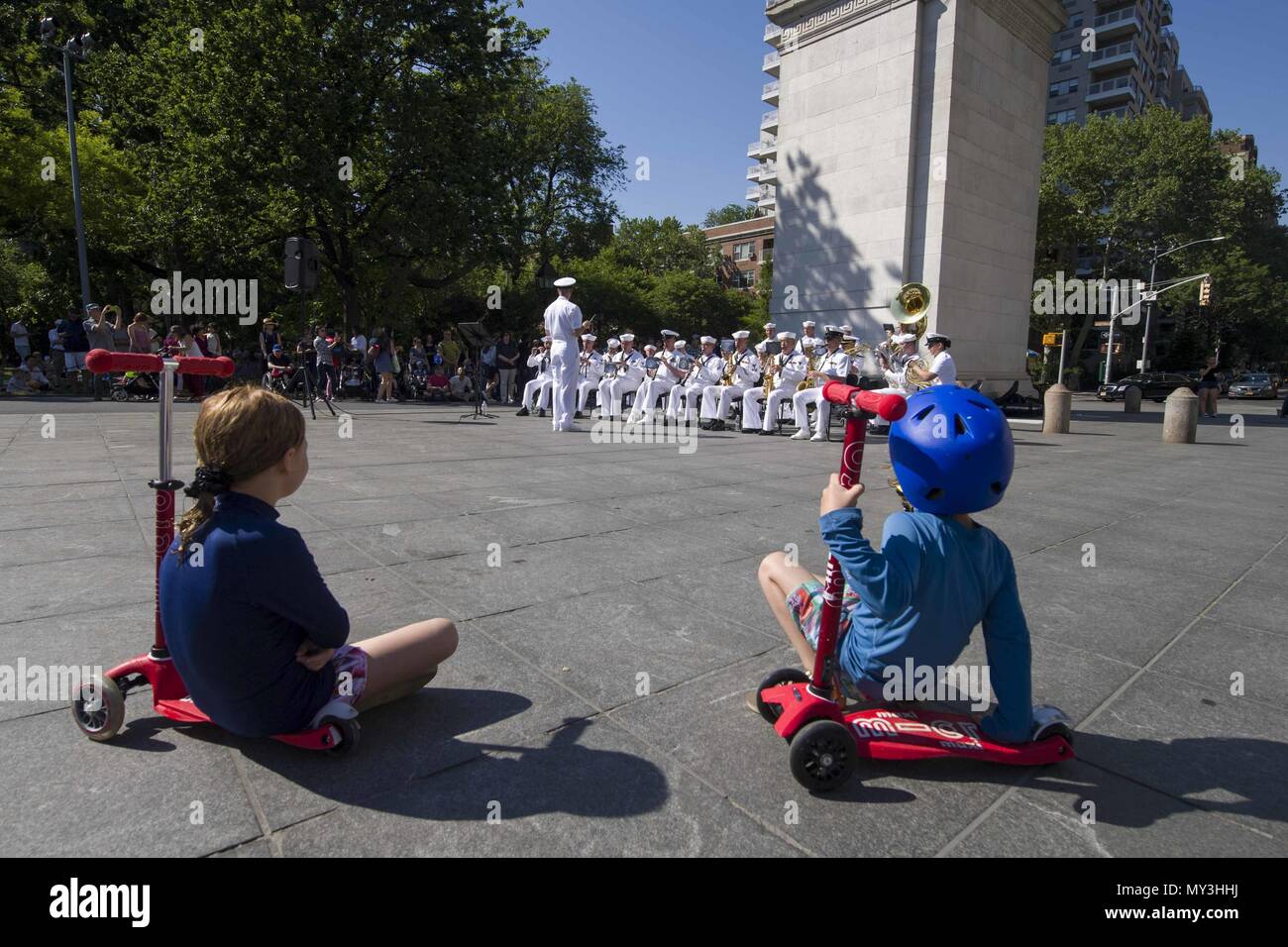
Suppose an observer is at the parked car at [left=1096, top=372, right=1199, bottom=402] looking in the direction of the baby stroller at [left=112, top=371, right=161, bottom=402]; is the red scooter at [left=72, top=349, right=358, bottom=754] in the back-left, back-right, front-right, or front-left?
front-left

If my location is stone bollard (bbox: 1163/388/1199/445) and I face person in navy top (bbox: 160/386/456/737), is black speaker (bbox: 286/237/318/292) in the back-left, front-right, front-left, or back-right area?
front-right

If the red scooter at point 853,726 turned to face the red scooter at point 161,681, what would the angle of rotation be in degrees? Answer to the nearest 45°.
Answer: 0° — it already faces it

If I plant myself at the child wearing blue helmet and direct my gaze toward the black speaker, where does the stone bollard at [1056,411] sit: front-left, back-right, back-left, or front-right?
front-right

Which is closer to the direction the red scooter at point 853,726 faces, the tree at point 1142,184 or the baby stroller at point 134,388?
the baby stroller

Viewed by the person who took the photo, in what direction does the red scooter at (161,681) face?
facing away from the viewer and to the left of the viewer

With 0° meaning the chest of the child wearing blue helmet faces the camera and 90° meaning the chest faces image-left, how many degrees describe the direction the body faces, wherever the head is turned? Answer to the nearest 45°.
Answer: approximately 135°

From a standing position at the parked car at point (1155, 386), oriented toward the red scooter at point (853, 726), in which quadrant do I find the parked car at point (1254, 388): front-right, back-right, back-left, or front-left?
back-left

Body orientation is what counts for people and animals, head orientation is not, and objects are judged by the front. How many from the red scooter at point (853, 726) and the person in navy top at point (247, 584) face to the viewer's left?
1

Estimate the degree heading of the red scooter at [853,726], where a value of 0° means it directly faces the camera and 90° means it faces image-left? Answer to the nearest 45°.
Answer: approximately 90°

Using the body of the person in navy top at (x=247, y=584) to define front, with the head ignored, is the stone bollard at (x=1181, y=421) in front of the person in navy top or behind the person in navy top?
in front

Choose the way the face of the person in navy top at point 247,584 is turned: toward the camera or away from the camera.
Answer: away from the camera

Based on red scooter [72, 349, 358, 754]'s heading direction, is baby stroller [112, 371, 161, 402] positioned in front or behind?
in front

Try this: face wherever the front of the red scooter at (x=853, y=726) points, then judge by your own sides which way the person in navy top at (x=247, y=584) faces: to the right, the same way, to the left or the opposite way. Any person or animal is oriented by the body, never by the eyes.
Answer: to the right
